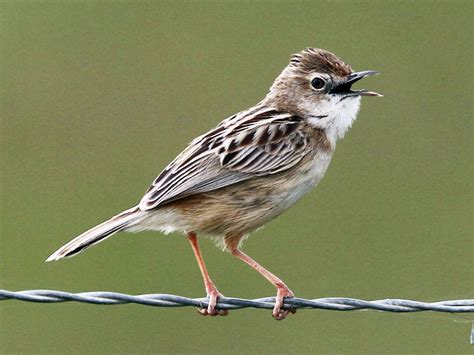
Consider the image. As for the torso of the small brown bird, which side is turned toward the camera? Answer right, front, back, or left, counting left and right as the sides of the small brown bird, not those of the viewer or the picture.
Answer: right
